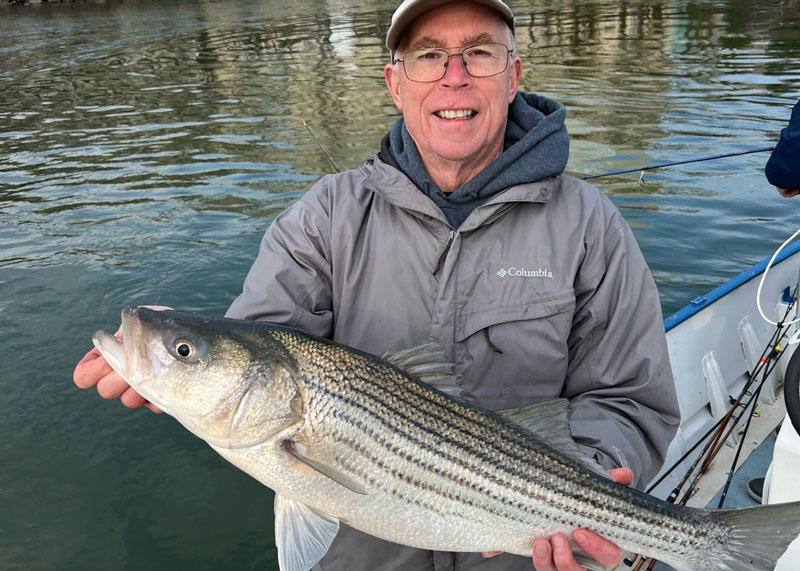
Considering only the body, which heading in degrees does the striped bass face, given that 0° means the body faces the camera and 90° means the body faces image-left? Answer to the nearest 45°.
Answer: approximately 90°

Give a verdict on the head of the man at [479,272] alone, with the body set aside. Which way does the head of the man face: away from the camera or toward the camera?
toward the camera

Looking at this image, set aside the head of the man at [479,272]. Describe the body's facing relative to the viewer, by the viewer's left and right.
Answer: facing the viewer
